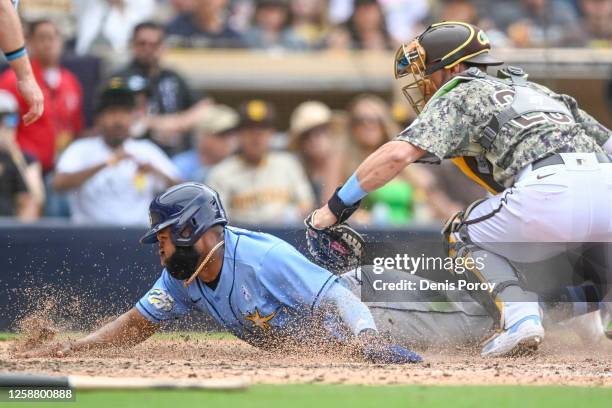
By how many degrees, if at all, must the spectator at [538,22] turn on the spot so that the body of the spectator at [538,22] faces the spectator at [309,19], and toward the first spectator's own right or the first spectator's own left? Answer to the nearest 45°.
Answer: approximately 90° to the first spectator's own right

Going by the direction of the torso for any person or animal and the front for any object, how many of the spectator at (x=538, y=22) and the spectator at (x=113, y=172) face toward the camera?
2

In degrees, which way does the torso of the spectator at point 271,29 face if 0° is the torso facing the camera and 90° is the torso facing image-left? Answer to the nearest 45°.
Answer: approximately 0°

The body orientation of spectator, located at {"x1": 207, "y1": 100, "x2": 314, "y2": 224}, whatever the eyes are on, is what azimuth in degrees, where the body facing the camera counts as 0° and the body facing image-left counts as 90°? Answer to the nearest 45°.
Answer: approximately 0°

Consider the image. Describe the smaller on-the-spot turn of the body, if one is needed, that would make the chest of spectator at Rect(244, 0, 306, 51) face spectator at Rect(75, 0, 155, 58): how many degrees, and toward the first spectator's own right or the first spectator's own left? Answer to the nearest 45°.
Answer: approximately 45° to the first spectator's own right

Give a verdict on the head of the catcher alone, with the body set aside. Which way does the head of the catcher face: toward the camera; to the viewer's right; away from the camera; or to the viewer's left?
to the viewer's left

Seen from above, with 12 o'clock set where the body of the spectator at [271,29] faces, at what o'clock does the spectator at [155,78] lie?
the spectator at [155,78] is roughly at 1 o'clock from the spectator at [271,29].
